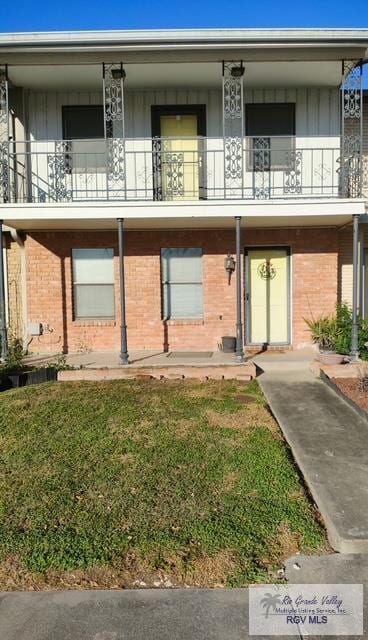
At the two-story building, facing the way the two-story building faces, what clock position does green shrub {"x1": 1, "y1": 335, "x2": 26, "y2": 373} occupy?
The green shrub is roughly at 2 o'clock from the two-story building.

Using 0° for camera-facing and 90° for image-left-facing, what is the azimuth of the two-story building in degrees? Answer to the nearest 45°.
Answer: approximately 0°

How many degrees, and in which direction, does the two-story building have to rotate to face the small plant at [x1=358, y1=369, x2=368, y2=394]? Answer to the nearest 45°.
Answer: approximately 45° to its left
